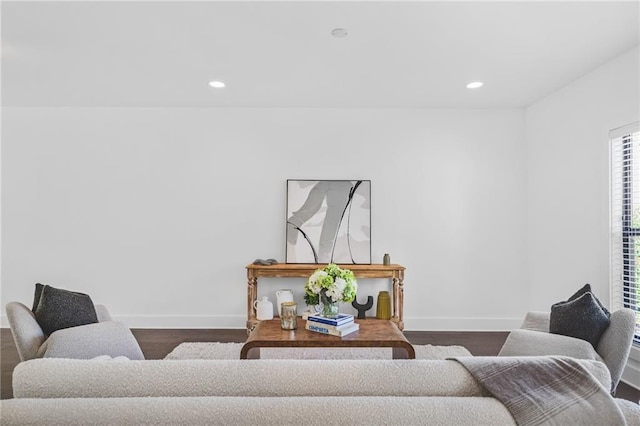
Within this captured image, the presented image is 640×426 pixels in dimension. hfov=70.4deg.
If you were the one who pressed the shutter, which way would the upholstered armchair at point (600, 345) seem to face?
facing to the left of the viewer

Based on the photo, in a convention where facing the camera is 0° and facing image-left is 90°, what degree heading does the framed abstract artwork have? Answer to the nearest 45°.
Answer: approximately 0°

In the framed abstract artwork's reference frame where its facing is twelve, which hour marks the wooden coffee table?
The wooden coffee table is roughly at 12 o'clock from the framed abstract artwork.

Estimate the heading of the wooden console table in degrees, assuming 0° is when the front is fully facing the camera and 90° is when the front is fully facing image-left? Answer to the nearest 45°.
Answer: approximately 0°

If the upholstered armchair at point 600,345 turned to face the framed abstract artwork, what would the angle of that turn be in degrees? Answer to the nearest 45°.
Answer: approximately 45° to its right

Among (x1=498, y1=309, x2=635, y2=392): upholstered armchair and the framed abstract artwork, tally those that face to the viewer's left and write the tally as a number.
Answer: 1
